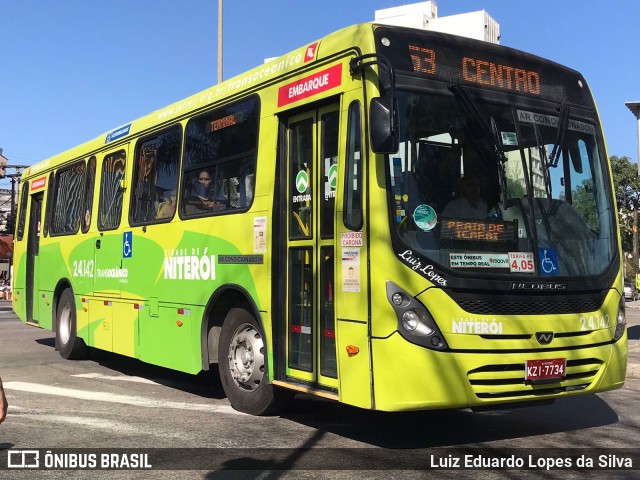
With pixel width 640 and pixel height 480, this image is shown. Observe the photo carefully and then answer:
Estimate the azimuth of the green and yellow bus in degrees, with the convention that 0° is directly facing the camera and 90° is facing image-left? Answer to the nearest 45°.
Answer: approximately 315°

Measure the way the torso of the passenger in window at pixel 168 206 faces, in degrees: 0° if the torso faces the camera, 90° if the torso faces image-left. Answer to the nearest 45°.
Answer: approximately 315°

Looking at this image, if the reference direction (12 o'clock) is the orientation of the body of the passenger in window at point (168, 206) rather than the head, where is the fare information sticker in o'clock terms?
The fare information sticker is roughly at 12 o'clock from the passenger in window.
